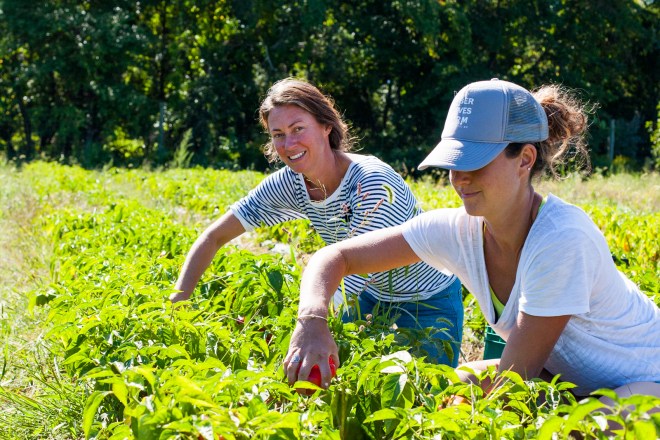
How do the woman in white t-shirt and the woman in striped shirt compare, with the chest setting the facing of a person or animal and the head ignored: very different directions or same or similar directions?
same or similar directions

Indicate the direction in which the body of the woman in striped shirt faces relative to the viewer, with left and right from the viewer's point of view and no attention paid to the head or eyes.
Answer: facing the viewer and to the left of the viewer

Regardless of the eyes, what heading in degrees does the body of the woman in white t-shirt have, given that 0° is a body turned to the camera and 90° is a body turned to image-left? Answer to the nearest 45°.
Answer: approximately 45°

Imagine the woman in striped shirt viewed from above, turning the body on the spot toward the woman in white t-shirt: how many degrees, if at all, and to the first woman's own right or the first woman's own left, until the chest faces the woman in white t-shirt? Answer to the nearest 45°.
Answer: approximately 90° to the first woman's own left

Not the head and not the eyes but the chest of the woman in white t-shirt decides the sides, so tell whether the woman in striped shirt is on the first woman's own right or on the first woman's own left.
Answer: on the first woman's own right

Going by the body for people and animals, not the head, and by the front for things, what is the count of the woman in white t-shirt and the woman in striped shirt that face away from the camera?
0

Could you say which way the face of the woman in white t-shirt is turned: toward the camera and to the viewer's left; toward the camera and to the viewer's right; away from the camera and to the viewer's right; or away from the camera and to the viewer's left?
toward the camera and to the viewer's left
